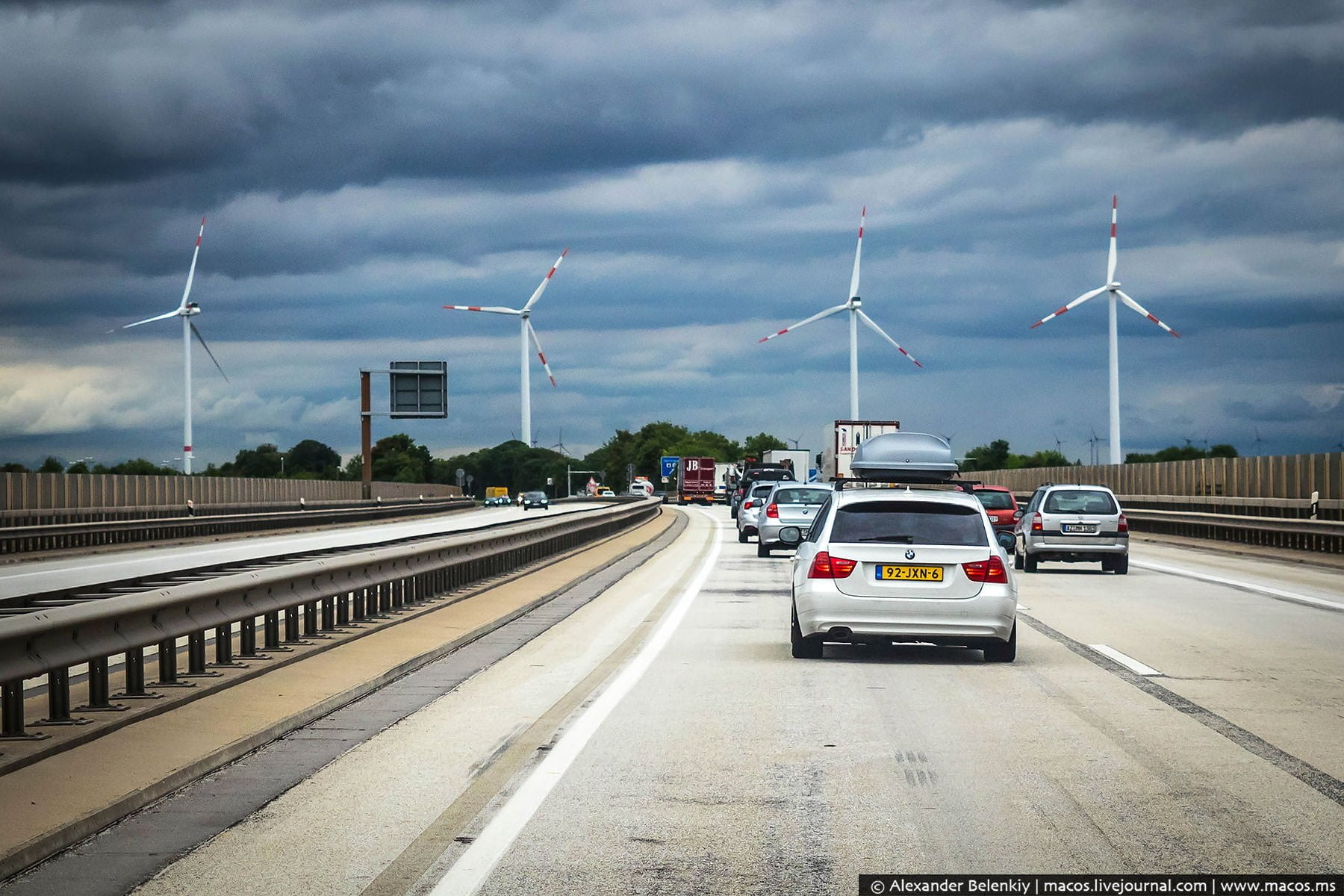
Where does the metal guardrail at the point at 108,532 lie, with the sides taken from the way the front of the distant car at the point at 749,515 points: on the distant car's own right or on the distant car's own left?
on the distant car's own left

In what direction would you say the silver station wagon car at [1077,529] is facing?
away from the camera

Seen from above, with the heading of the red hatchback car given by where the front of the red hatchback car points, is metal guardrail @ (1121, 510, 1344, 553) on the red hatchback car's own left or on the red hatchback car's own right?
on the red hatchback car's own right

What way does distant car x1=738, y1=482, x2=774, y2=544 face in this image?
away from the camera

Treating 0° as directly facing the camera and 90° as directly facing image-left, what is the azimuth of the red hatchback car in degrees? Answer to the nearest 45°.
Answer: approximately 180°

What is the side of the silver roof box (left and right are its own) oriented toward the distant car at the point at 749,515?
front

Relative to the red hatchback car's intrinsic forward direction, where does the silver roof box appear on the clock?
The silver roof box is roughly at 6 o'clock from the red hatchback car.

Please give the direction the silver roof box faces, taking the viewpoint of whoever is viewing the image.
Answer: facing away from the viewer

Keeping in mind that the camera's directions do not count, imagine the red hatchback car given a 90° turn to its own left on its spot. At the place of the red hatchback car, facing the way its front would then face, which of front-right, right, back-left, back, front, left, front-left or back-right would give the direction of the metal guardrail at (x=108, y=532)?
front

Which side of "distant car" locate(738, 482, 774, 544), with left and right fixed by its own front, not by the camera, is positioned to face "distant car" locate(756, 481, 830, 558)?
back

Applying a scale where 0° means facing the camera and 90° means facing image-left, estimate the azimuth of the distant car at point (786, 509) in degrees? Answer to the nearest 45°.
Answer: approximately 180°

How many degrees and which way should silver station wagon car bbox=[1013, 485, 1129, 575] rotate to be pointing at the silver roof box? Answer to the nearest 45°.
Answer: approximately 180°
